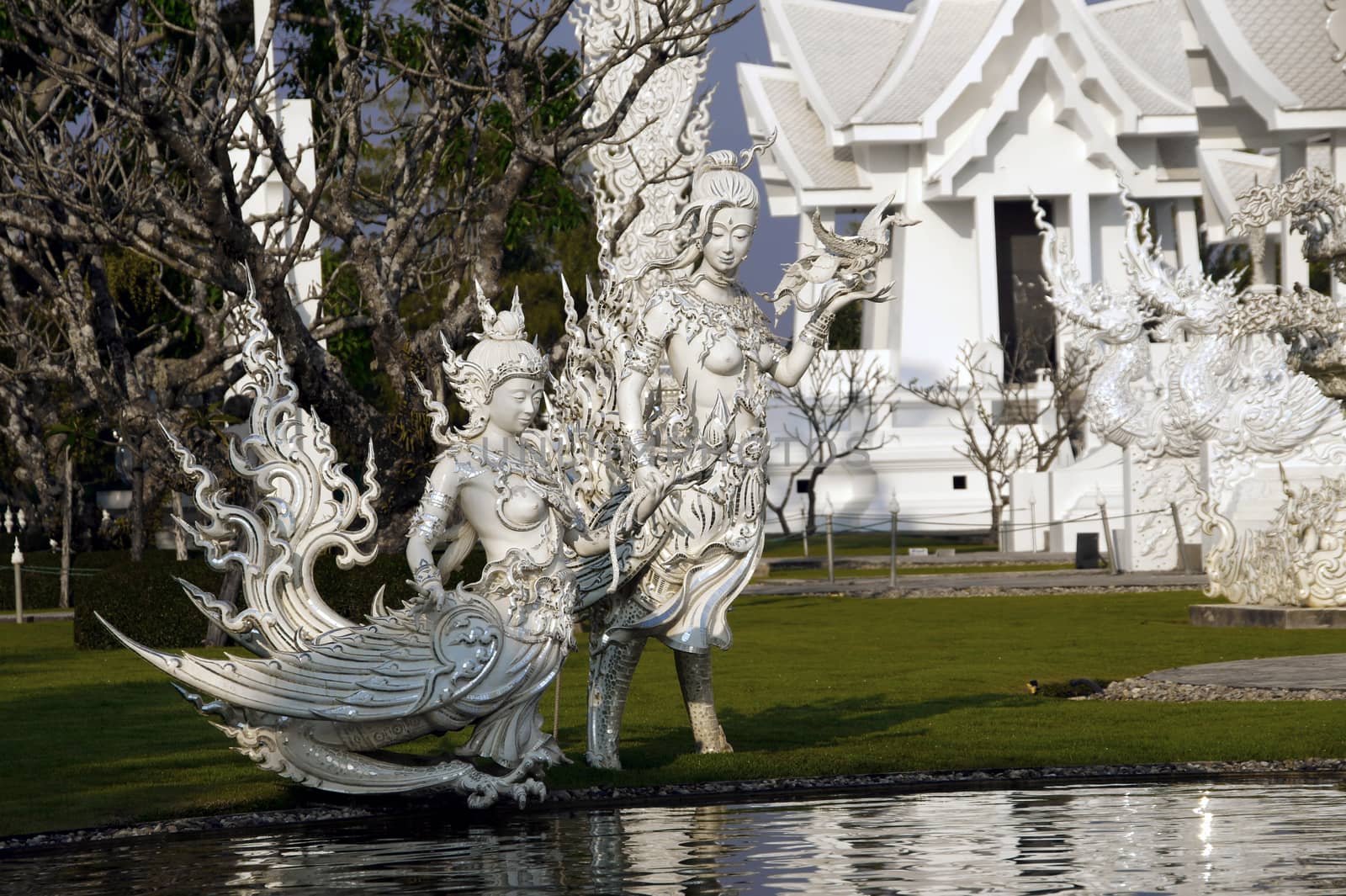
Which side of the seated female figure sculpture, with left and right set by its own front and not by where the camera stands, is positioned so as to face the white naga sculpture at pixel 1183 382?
left

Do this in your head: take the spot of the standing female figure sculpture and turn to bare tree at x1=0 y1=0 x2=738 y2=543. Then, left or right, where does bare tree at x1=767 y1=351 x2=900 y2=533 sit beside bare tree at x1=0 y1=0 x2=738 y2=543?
right

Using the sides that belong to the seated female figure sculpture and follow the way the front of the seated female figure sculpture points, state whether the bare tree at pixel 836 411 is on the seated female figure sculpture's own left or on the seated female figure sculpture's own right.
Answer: on the seated female figure sculpture's own left

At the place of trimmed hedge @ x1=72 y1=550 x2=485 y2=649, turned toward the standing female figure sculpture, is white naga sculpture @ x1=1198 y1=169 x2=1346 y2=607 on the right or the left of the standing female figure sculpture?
left

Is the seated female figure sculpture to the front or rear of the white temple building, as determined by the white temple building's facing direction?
to the front

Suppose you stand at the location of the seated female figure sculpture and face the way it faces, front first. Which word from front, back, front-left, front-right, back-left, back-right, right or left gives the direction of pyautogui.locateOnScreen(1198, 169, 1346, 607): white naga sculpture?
left

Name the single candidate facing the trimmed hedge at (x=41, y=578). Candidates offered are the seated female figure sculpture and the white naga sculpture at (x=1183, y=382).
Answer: the white naga sculpture

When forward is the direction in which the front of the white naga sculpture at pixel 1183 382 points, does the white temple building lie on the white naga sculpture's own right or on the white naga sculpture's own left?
on the white naga sculpture's own right

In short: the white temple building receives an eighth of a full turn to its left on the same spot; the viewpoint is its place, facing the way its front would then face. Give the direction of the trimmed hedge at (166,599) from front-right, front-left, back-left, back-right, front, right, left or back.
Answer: front-right

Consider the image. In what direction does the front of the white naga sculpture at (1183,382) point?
to the viewer's left

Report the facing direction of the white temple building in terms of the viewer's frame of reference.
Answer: facing the viewer

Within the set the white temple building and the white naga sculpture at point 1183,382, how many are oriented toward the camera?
1
